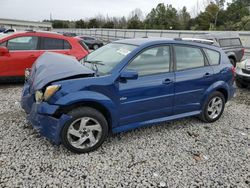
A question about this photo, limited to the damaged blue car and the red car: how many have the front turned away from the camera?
0

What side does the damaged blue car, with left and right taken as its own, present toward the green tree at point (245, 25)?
back

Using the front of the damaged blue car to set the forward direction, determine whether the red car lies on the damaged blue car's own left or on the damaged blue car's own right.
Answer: on the damaged blue car's own right

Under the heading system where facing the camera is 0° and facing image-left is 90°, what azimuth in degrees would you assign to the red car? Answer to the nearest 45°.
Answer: approximately 90°

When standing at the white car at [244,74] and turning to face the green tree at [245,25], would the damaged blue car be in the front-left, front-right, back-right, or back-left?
back-left

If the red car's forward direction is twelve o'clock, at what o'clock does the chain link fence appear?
The chain link fence is roughly at 4 o'clock from the red car.

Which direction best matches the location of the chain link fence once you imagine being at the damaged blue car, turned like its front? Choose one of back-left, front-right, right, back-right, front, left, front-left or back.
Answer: back-right

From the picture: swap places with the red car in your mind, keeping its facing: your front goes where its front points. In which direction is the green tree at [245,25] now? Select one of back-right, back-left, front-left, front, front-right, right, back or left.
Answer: back-right
